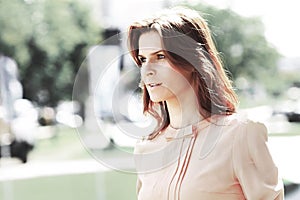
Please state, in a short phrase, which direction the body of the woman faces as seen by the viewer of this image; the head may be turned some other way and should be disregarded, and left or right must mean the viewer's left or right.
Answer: facing the viewer and to the left of the viewer

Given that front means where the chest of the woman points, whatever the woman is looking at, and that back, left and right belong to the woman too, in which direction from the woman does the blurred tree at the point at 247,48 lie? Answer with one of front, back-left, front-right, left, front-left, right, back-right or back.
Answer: back-right

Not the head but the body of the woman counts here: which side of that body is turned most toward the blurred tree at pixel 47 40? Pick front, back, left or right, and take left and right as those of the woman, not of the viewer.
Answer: right

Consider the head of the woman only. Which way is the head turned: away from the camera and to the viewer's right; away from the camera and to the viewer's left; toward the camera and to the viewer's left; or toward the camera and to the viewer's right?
toward the camera and to the viewer's left
